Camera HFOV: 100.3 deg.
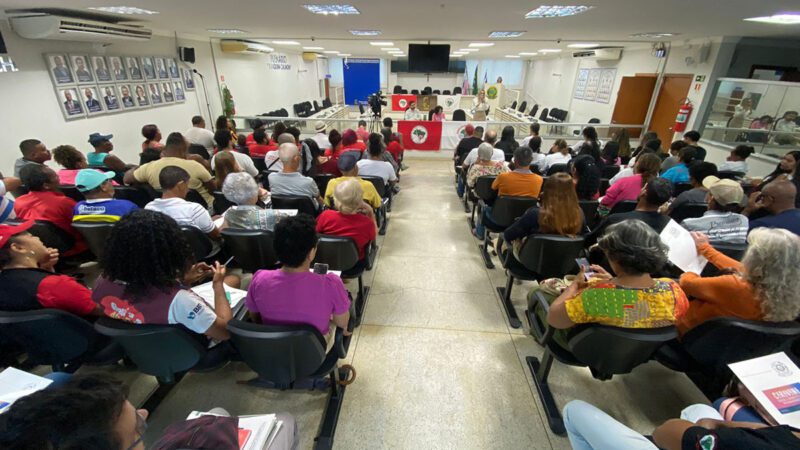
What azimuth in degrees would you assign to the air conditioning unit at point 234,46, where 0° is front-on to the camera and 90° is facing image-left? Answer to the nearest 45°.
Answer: approximately 315°

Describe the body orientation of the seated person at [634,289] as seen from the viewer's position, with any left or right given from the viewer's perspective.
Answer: facing away from the viewer and to the left of the viewer

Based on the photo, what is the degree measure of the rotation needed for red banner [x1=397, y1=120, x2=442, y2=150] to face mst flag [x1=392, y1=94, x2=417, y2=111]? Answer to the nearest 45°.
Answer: approximately 180°

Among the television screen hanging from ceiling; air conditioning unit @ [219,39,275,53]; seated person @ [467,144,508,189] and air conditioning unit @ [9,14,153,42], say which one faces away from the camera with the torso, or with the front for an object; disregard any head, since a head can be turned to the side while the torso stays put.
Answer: the seated person

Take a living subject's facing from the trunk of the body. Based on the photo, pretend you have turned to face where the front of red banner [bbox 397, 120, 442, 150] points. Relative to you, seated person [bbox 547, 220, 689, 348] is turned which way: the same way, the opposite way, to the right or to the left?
the opposite way

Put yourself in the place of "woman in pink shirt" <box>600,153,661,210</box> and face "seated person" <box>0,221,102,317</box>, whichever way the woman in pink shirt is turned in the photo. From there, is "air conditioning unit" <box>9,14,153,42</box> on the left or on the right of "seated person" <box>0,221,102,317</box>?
right

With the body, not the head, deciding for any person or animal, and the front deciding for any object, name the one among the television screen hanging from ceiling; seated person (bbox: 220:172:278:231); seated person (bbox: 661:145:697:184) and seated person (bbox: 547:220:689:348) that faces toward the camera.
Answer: the television screen hanging from ceiling

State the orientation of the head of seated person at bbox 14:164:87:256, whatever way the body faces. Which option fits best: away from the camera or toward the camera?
away from the camera

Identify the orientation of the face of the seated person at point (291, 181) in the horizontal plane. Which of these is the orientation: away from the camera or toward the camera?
away from the camera

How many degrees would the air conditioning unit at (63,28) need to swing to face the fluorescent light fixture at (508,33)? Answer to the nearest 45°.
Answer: approximately 45° to its left

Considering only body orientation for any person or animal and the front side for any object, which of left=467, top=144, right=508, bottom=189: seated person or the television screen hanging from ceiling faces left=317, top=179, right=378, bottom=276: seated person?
the television screen hanging from ceiling
